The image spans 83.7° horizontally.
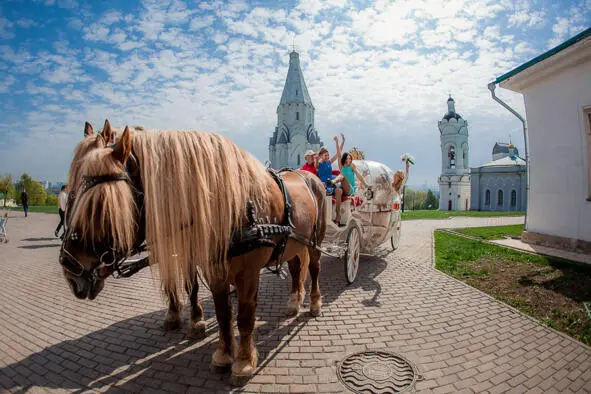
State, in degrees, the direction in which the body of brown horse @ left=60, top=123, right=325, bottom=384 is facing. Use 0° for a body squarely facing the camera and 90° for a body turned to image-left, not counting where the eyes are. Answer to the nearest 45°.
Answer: approximately 45°

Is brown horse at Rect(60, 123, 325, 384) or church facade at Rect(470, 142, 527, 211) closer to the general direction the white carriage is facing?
the brown horse

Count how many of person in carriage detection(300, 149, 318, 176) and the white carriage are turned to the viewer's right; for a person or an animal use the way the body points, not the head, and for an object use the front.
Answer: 0

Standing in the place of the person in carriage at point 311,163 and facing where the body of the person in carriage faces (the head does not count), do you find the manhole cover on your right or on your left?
on your left

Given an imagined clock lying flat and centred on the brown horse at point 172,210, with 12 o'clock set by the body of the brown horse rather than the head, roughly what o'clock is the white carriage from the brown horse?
The white carriage is roughly at 6 o'clock from the brown horse.

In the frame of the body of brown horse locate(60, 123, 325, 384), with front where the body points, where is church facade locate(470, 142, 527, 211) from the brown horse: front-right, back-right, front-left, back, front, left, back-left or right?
back

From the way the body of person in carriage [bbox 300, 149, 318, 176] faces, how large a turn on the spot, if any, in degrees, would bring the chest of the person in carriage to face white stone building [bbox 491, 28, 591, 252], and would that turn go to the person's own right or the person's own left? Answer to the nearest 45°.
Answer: approximately 135° to the person's own left

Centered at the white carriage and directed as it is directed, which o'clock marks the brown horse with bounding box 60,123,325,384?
The brown horse is roughly at 11 o'clock from the white carriage.

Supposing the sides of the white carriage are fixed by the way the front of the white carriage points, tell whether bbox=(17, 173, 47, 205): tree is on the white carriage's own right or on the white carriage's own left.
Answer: on the white carriage's own right

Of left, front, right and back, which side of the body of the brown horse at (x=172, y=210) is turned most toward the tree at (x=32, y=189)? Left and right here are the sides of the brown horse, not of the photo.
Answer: right

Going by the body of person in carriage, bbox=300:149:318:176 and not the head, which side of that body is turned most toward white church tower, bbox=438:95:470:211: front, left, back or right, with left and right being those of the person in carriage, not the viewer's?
back

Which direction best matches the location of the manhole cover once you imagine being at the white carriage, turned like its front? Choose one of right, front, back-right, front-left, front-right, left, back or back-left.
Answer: front-left

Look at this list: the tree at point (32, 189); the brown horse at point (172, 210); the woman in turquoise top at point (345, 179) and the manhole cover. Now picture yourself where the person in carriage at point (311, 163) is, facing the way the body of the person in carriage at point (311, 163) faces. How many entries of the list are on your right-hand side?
1
